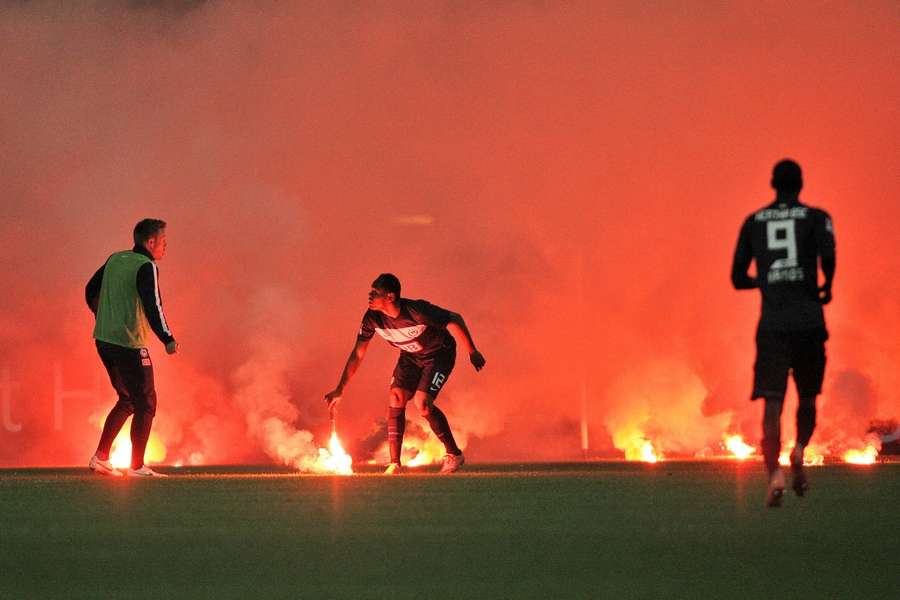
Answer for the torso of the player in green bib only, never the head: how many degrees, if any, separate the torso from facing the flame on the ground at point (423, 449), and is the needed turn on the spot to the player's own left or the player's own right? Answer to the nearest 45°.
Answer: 0° — they already face it

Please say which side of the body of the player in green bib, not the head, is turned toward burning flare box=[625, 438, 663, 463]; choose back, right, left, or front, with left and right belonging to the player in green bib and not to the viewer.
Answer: front

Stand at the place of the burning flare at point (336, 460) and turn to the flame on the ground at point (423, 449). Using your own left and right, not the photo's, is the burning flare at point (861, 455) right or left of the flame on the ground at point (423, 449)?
right

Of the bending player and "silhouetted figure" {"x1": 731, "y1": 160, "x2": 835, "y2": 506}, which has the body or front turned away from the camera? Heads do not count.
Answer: the silhouetted figure

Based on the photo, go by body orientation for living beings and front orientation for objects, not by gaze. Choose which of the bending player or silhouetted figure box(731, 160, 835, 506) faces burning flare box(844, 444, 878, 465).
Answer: the silhouetted figure

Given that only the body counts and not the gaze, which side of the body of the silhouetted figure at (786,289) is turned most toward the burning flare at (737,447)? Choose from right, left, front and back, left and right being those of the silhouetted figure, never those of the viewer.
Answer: front

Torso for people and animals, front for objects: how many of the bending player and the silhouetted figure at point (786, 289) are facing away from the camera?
1

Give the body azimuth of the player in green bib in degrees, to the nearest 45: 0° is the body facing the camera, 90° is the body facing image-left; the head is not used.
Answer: approximately 225°

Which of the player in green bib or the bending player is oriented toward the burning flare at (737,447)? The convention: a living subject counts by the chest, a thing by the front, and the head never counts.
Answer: the player in green bib

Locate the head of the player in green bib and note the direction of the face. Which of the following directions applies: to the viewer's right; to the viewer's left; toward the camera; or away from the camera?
to the viewer's right

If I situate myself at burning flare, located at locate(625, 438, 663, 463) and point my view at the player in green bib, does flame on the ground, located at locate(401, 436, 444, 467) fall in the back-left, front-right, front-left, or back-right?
front-right

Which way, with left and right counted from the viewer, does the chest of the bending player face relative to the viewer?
facing the viewer and to the left of the viewer

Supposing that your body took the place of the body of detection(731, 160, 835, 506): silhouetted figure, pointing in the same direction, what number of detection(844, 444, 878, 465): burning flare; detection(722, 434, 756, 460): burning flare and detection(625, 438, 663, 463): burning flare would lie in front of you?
3

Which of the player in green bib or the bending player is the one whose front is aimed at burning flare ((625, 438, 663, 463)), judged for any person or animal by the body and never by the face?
the player in green bib

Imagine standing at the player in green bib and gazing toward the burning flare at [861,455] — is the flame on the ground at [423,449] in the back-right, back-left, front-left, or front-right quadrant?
front-left

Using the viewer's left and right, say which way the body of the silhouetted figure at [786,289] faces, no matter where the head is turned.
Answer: facing away from the viewer

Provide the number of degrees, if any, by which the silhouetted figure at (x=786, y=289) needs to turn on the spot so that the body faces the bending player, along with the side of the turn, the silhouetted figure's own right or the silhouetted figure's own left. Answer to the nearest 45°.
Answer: approximately 45° to the silhouetted figure's own left
